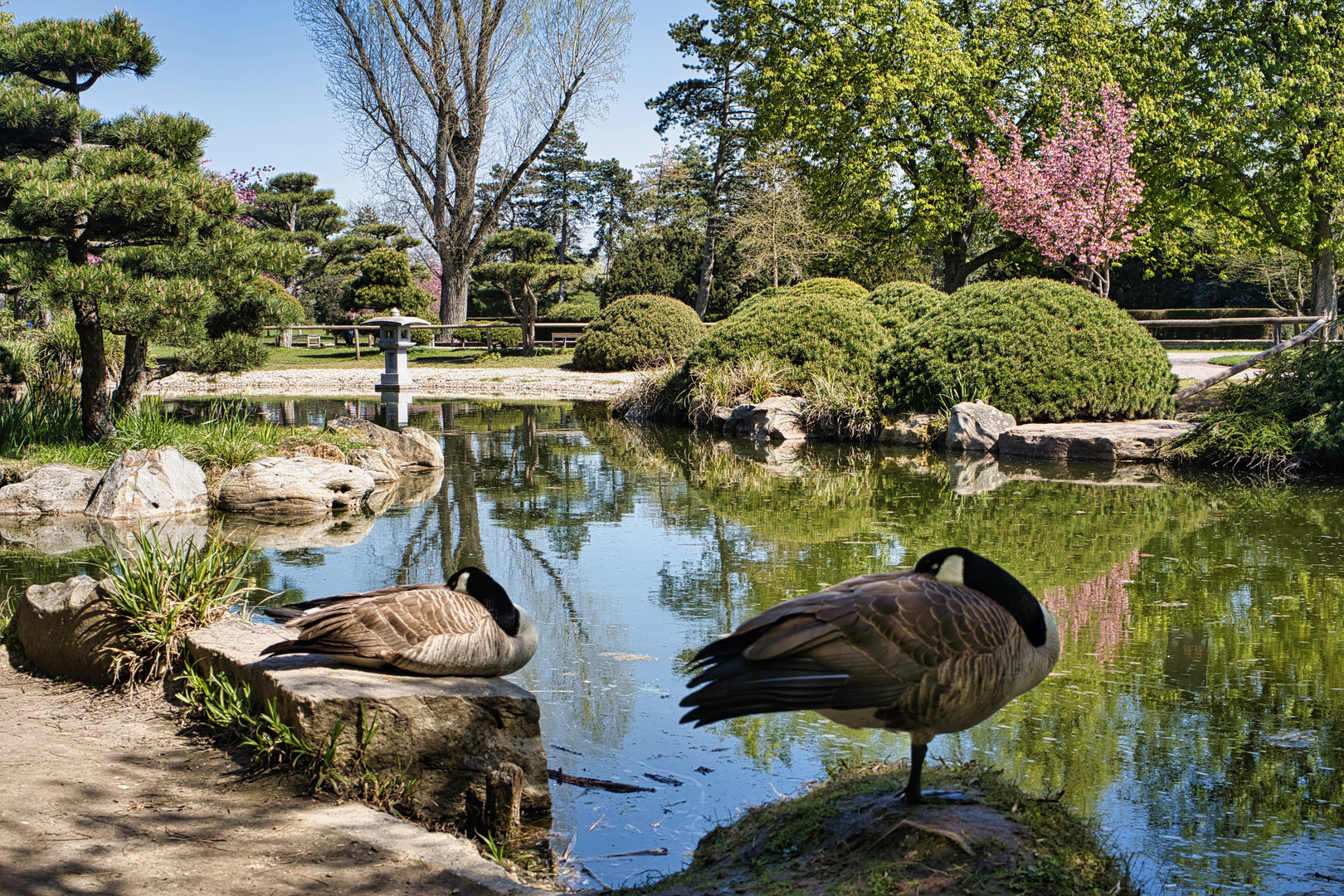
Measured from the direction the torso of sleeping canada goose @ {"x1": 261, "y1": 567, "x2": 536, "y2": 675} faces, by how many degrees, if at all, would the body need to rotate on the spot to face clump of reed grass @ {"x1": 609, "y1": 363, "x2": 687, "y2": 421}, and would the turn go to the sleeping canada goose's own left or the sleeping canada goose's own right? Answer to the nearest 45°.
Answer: approximately 90° to the sleeping canada goose's own left

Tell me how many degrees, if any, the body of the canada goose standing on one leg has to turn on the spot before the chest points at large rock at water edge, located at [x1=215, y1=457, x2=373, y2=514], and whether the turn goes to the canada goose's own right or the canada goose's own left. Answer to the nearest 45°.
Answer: approximately 135° to the canada goose's own left

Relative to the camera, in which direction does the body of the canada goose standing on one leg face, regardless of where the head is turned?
to the viewer's right

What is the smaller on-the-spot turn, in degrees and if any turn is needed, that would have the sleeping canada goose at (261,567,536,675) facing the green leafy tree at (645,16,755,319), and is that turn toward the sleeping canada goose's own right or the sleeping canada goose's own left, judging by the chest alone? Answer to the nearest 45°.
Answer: approximately 90° to the sleeping canada goose's own left

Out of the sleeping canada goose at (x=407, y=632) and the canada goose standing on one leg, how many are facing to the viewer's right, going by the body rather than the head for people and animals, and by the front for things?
2

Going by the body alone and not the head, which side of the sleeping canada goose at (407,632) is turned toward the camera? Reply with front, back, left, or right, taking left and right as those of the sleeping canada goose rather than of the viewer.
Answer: right

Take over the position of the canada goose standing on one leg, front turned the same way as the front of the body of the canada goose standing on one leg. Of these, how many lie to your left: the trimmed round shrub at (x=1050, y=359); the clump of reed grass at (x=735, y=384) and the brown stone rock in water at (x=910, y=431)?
3

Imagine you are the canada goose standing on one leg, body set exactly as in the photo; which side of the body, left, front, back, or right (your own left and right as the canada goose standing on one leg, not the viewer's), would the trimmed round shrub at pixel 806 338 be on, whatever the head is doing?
left

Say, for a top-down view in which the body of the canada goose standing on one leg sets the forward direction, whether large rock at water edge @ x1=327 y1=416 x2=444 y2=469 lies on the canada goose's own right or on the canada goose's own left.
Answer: on the canada goose's own left

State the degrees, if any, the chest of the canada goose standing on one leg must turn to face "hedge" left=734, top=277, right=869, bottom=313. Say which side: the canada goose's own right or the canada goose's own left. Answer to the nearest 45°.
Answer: approximately 90° to the canada goose's own left
